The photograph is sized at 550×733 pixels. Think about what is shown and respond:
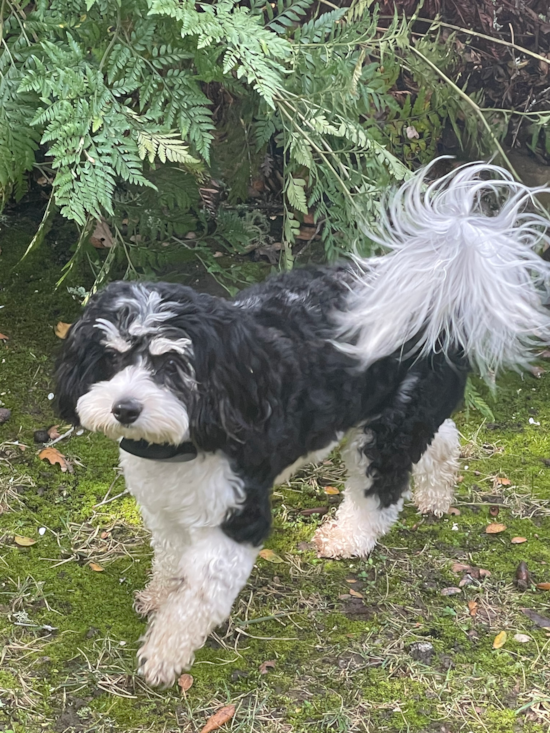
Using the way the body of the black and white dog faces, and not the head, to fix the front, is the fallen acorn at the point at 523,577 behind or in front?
behind

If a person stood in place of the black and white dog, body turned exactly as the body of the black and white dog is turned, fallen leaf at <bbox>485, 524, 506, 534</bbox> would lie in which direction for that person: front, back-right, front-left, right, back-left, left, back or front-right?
back

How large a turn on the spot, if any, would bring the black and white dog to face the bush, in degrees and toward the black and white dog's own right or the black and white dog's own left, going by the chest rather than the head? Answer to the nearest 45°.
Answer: approximately 90° to the black and white dog's own right

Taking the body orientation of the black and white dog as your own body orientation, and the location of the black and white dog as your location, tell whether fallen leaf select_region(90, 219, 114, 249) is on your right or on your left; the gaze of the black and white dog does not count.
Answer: on your right

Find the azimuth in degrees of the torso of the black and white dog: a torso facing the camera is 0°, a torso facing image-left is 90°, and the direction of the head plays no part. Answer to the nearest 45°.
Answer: approximately 45°
